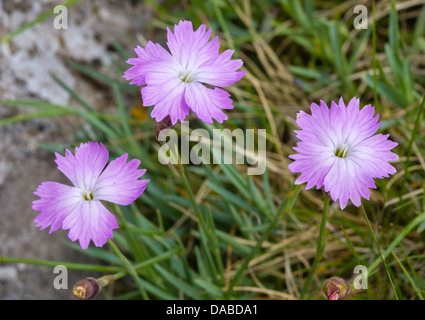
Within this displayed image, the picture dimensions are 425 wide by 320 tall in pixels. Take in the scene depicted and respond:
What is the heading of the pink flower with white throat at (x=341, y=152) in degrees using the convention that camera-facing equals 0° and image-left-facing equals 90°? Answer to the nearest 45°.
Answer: approximately 0°
